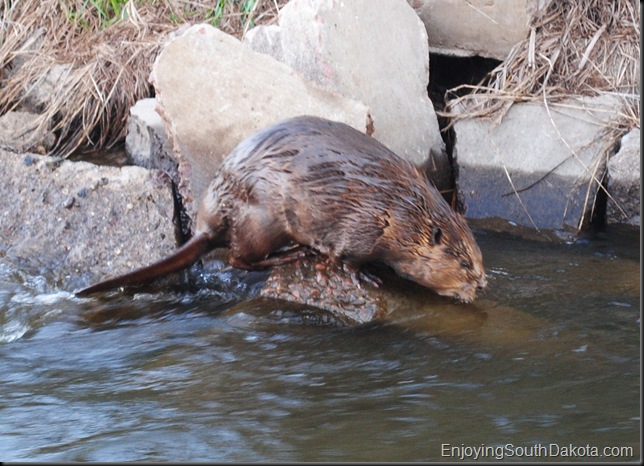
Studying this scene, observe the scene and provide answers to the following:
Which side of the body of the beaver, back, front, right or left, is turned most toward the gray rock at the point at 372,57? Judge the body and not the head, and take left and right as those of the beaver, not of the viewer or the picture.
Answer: left

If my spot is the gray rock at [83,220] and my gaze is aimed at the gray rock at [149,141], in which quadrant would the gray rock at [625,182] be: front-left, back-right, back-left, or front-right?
front-right

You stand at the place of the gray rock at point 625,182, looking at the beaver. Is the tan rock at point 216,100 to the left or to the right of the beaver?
right

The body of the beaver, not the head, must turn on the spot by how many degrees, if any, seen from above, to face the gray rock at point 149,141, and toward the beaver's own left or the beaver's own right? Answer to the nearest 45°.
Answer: approximately 135° to the beaver's own left

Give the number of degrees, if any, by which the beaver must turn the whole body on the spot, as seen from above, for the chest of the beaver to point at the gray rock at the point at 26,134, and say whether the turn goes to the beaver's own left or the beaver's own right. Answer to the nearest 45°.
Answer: approximately 135° to the beaver's own left

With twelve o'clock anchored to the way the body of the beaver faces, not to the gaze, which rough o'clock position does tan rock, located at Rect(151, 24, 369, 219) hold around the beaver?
The tan rock is roughly at 8 o'clock from the beaver.

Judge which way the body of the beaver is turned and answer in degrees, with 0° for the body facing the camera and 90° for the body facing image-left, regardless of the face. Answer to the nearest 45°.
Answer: approximately 270°

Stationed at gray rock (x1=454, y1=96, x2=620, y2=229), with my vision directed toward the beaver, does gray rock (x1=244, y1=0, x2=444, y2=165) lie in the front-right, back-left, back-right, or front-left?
front-right

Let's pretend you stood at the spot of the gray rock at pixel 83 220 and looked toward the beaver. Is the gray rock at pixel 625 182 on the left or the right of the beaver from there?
left

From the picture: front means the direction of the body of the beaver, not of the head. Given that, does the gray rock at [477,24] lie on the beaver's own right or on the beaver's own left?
on the beaver's own left
